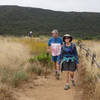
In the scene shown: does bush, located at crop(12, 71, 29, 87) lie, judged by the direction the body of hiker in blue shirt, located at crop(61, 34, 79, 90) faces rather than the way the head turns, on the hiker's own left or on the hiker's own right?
on the hiker's own right

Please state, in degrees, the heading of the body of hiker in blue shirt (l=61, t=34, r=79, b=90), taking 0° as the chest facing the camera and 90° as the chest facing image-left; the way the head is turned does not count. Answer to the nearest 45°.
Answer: approximately 0°
